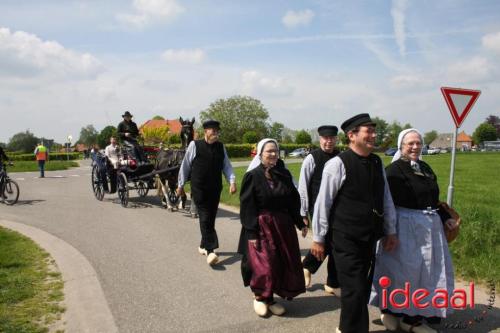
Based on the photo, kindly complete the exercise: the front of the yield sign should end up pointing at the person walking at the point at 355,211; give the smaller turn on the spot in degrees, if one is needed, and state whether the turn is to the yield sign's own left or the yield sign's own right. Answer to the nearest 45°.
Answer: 0° — it already faces them

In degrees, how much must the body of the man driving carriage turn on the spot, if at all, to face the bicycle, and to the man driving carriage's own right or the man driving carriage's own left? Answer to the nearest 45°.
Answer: approximately 135° to the man driving carriage's own right

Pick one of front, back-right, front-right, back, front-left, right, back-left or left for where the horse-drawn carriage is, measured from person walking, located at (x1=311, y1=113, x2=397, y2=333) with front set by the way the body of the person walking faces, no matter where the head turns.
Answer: back

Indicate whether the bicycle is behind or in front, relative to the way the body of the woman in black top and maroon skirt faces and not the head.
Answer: behind

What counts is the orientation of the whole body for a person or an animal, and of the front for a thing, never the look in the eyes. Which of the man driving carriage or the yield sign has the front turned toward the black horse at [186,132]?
the man driving carriage

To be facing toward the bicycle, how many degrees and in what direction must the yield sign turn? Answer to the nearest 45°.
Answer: approximately 90° to its right

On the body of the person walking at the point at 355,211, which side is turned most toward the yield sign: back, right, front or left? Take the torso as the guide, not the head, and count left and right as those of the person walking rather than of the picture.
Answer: left

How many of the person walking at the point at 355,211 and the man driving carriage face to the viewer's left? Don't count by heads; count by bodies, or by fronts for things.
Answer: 0

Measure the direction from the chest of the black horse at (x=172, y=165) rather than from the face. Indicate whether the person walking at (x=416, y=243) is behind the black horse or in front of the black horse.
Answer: in front

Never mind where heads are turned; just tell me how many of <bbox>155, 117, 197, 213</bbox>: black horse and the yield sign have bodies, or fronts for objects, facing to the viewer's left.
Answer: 0
